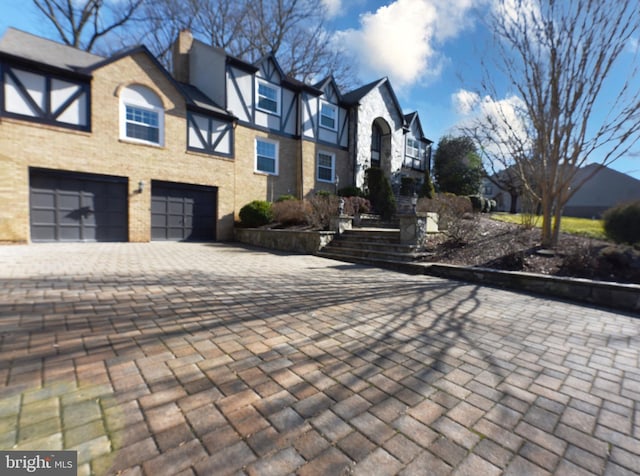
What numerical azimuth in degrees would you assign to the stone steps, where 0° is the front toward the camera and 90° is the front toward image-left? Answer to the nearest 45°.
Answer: approximately 0°

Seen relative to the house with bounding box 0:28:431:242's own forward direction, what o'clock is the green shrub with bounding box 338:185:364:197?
The green shrub is roughly at 10 o'clock from the house.

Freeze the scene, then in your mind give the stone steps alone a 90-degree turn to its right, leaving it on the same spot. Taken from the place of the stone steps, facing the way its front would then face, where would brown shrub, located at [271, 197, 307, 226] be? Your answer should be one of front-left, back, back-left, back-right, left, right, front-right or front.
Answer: front-right

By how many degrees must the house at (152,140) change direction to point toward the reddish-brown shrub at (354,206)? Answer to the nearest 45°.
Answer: approximately 45° to its left

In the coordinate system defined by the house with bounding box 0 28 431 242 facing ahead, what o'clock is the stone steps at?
The stone steps is roughly at 12 o'clock from the house.

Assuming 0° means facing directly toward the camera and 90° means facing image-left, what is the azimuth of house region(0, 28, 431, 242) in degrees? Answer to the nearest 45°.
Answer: approximately 315°

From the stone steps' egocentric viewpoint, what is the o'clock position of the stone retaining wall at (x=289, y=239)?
The stone retaining wall is roughly at 4 o'clock from the stone steps.

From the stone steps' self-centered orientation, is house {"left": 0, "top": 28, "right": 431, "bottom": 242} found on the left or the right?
on its right
